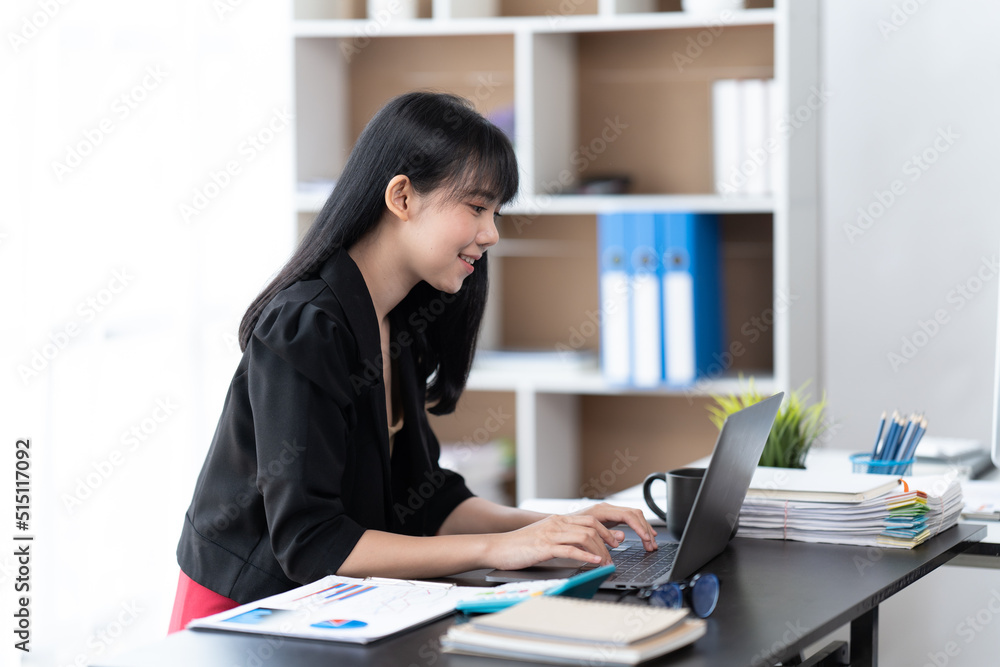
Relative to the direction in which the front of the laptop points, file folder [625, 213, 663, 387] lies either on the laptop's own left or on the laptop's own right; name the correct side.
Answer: on the laptop's own right

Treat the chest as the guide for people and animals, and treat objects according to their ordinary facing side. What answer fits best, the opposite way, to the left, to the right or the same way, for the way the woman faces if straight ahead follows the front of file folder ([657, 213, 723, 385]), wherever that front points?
to the left

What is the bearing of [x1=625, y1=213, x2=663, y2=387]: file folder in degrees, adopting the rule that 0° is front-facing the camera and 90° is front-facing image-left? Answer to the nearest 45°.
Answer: approximately 0°

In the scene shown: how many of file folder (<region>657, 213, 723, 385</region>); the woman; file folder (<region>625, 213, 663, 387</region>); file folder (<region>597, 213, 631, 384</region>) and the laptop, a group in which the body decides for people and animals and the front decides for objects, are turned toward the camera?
3

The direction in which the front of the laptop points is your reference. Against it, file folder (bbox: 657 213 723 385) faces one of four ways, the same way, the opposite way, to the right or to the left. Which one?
to the left

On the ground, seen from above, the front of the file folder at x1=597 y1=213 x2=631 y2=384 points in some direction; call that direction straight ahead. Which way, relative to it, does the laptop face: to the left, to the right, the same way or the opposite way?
to the right

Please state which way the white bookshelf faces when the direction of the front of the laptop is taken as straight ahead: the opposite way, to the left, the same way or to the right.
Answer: to the left

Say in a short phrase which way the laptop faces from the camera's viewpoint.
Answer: facing to the left of the viewer

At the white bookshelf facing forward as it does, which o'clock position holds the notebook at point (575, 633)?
The notebook is roughly at 12 o'clock from the white bookshelf.

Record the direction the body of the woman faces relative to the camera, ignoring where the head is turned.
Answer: to the viewer's right

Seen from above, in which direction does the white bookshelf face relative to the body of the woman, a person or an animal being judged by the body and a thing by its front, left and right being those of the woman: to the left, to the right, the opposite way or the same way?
to the right

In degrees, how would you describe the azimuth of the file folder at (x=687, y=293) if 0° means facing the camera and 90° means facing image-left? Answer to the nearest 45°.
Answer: approximately 0°

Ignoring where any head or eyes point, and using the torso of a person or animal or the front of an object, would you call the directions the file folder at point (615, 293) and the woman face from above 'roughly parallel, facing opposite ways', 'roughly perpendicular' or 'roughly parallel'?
roughly perpendicular
